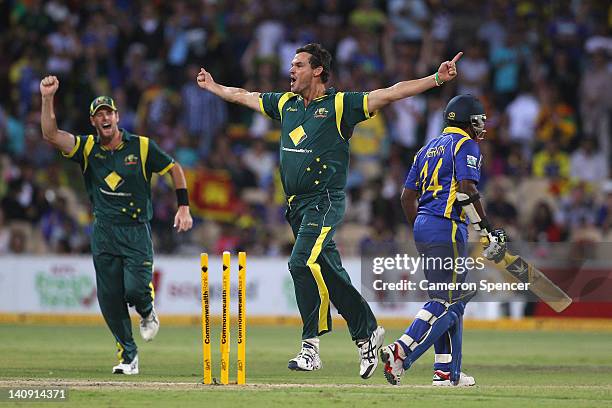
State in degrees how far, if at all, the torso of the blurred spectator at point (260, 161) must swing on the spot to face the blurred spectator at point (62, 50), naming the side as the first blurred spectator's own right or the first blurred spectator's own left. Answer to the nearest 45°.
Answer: approximately 90° to the first blurred spectator's own right

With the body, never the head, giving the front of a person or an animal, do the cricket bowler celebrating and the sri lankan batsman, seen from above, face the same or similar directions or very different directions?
very different directions

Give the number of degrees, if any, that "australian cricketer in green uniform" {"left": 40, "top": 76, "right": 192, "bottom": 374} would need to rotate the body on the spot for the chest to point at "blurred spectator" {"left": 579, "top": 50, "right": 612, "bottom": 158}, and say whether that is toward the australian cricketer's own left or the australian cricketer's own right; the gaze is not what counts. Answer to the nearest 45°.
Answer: approximately 135° to the australian cricketer's own left

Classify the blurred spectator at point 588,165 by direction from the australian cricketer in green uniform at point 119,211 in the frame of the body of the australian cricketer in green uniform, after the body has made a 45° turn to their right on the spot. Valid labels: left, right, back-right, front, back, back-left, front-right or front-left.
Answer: back

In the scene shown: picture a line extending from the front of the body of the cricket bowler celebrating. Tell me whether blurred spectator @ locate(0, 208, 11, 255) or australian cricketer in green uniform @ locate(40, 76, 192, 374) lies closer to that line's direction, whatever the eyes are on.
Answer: the australian cricketer in green uniform

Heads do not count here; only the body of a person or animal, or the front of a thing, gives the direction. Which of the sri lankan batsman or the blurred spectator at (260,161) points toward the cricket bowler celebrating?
the blurred spectator
